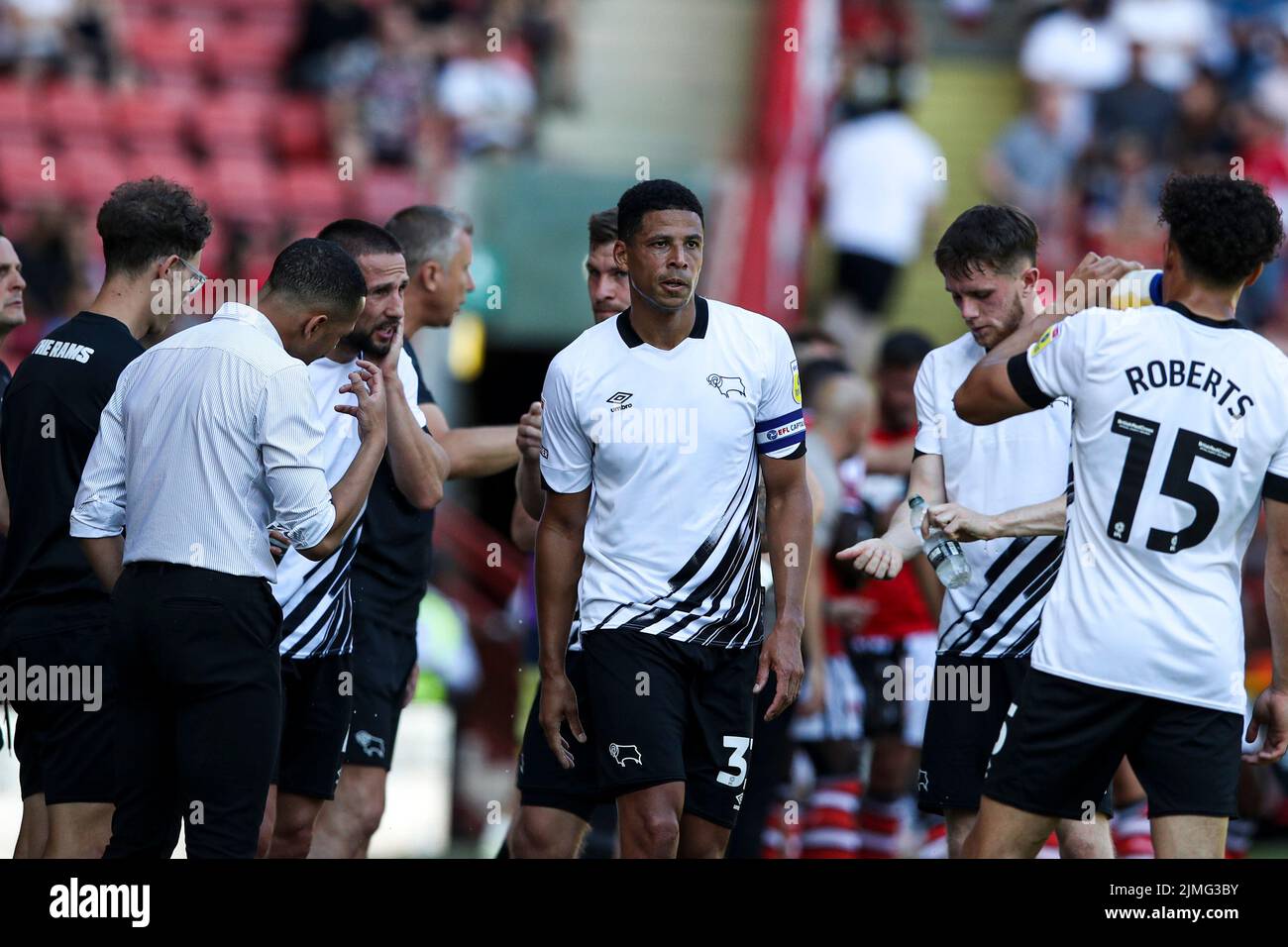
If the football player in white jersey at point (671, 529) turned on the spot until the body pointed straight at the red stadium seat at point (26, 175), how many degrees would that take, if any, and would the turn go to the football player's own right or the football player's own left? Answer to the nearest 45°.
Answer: approximately 135° to the football player's own right

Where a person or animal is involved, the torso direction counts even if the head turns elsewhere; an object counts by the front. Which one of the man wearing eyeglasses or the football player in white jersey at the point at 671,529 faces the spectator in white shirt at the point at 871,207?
the man wearing eyeglasses

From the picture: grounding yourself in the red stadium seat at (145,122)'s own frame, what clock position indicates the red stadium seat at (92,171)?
the red stadium seat at (92,171) is roughly at 1 o'clock from the red stadium seat at (145,122).

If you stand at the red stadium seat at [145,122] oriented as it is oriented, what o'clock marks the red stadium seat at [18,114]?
the red stadium seat at [18,114] is roughly at 3 o'clock from the red stadium seat at [145,122].

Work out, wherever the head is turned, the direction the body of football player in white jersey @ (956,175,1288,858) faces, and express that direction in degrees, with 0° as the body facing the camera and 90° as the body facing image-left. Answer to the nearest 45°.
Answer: approximately 180°

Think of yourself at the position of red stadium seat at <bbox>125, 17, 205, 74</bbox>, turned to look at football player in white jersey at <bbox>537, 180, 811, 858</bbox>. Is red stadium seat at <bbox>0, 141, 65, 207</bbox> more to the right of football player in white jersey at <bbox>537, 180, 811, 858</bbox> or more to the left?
right

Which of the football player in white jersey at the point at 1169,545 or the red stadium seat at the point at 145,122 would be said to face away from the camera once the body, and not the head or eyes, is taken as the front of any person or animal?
the football player in white jersey

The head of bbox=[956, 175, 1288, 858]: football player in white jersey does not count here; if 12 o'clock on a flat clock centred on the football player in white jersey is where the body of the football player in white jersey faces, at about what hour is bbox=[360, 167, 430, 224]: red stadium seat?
The red stadium seat is roughly at 11 o'clock from the football player in white jersey.

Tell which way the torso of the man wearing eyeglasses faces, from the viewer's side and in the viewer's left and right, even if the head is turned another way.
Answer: facing away from the viewer and to the right of the viewer

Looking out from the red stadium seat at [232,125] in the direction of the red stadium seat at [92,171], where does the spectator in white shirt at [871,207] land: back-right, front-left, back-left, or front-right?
back-left

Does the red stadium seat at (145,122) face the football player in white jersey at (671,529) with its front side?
yes
